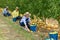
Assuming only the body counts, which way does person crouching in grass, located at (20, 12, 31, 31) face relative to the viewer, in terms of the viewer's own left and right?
facing the viewer and to the right of the viewer
